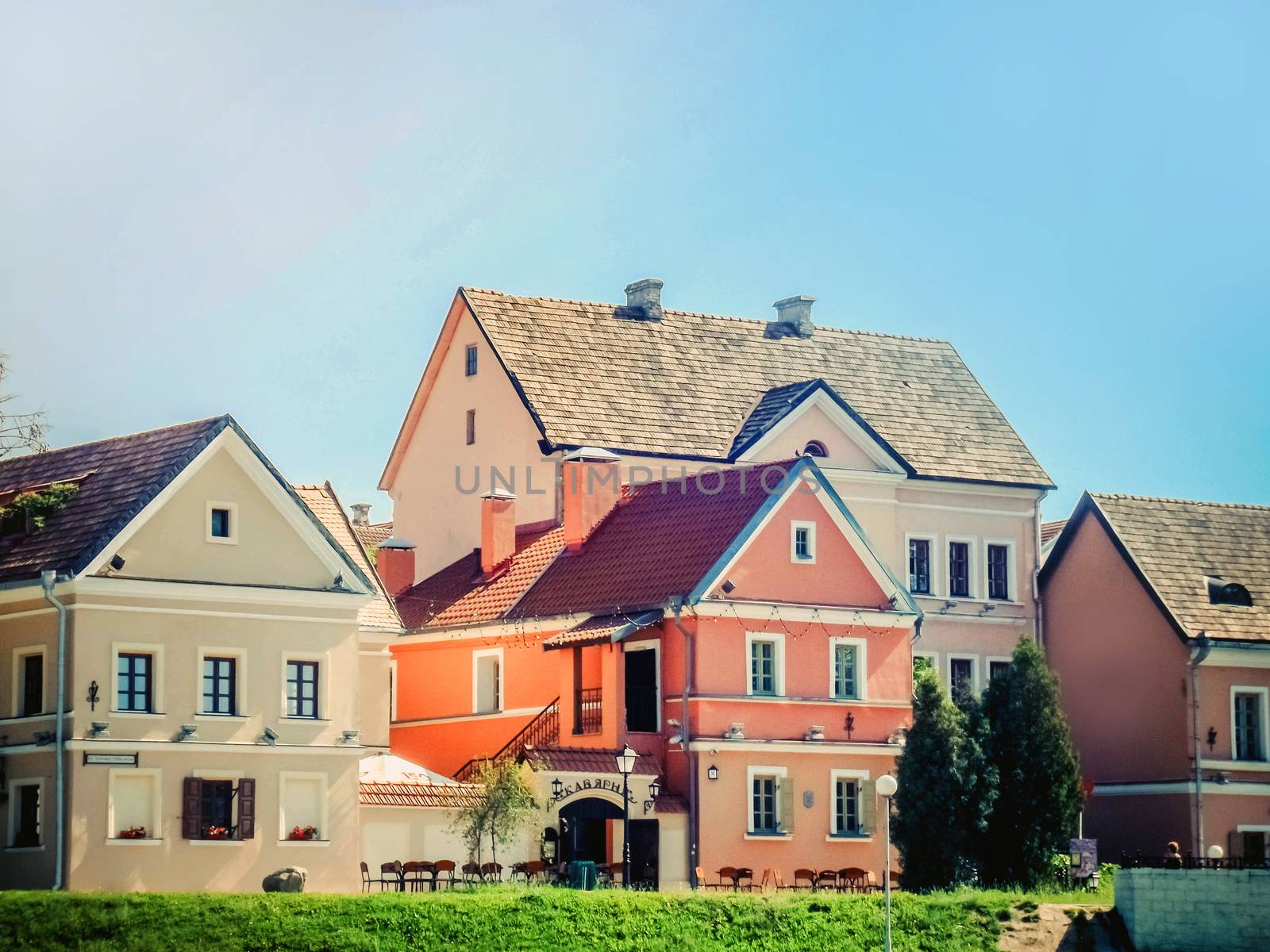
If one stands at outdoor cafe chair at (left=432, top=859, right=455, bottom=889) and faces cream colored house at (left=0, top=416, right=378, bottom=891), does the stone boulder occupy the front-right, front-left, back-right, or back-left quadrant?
front-left

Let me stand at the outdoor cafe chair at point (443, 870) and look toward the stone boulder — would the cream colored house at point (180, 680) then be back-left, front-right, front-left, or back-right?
front-right

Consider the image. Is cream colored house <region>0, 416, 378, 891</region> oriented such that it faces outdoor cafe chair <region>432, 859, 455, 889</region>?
no

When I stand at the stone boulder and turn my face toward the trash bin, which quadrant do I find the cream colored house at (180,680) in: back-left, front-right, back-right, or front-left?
back-left

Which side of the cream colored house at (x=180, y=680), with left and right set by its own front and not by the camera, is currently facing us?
front

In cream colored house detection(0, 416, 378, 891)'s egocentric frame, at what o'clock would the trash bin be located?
The trash bin is roughly at 9 o'clock from the cream colored house.

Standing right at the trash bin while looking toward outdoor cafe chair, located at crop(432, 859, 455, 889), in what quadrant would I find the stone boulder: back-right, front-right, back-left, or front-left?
front-left
